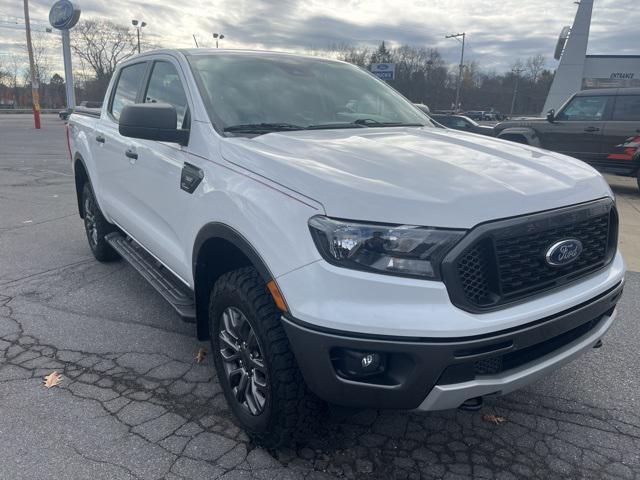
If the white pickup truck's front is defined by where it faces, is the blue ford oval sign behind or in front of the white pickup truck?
behind

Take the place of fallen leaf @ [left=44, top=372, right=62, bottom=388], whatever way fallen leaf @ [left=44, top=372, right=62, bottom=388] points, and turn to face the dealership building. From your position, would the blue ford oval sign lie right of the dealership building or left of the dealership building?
left

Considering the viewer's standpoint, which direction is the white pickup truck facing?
facing the viewer and to the right of the viewer

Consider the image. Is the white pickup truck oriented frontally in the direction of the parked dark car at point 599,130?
no

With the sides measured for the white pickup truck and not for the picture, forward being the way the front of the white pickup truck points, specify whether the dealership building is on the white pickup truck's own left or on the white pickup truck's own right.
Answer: on the white pickup truck's own left
